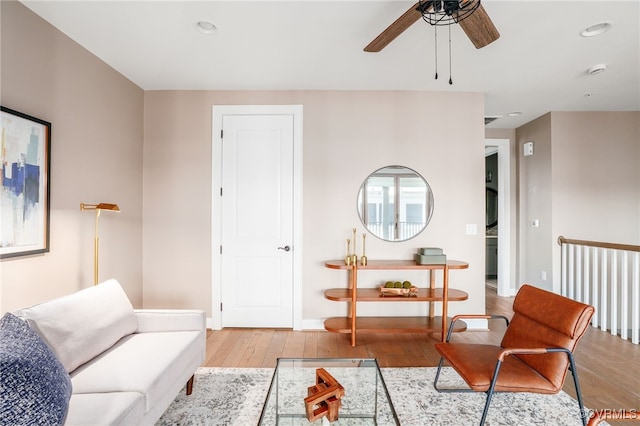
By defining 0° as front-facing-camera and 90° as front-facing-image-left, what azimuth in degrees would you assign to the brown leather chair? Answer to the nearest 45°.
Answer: approximately 45°

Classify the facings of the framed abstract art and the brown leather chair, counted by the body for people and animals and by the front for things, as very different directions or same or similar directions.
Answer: very different directions

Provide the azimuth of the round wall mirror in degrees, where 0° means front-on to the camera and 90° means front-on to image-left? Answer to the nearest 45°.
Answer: approximately 0°

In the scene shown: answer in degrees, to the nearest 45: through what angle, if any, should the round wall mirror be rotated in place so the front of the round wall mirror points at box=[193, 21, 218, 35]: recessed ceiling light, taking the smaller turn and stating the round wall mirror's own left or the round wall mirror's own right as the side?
approximately 45° to the round wall mirror's own right

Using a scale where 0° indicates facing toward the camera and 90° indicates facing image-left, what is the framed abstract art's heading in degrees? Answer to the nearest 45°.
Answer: approximately 315°

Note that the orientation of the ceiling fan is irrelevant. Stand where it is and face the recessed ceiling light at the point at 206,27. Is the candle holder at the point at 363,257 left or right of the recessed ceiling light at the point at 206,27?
right
